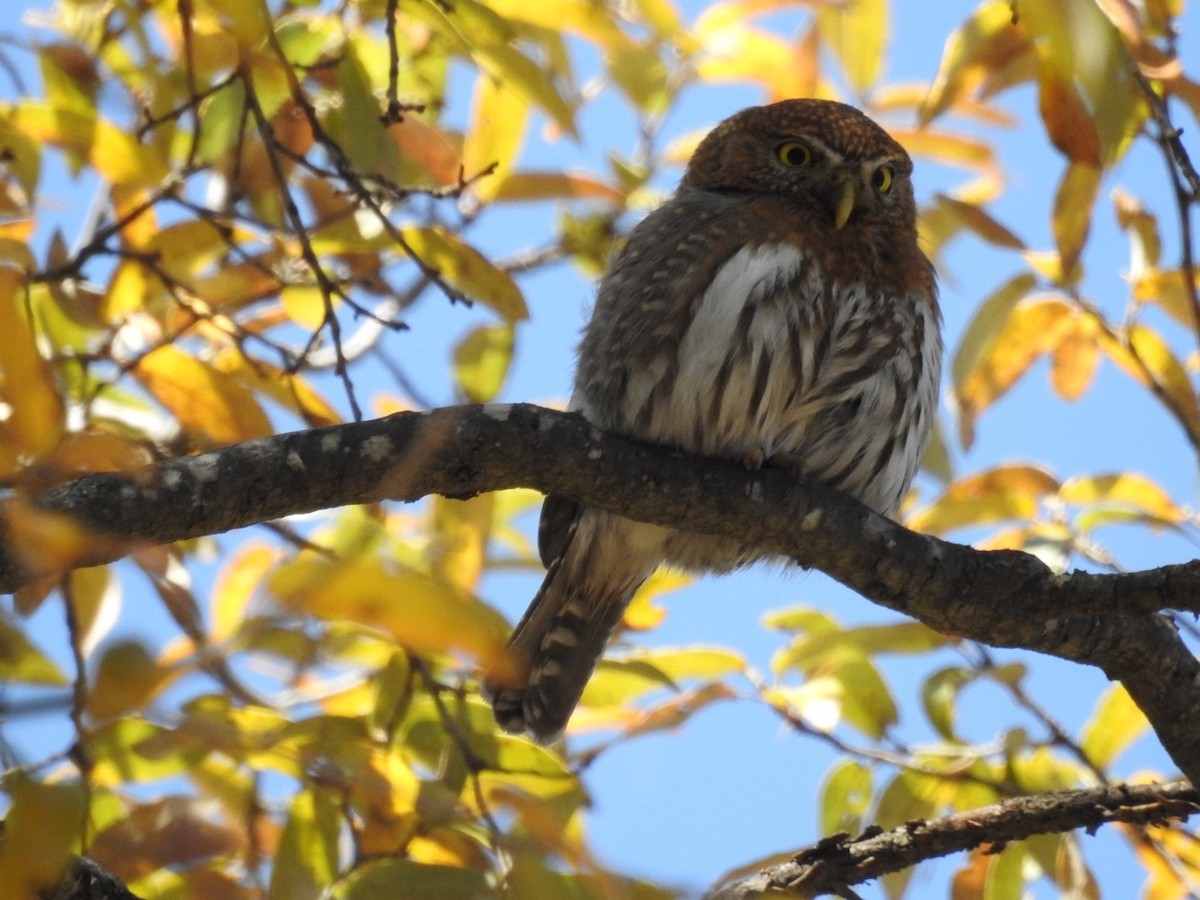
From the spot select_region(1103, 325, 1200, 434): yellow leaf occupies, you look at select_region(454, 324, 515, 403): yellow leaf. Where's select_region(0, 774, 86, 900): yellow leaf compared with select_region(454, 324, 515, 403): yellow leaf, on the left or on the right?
left

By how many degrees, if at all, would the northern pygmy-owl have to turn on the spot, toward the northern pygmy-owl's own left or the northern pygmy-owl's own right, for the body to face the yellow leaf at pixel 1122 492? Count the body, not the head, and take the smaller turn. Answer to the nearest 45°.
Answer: approximately 45° to the northern pygmy-owl's own left

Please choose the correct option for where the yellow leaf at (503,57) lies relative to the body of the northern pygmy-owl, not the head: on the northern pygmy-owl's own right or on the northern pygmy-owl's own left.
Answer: on the northern pygmy-owl's own right

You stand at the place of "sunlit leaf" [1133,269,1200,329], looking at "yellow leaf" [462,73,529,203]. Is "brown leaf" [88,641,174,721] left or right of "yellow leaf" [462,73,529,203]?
left

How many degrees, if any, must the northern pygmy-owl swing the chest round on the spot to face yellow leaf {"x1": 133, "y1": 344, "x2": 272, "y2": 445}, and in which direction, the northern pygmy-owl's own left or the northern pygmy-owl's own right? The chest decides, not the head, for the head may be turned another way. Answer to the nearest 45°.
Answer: approximately 90° to the northern pygmy-owl's own right

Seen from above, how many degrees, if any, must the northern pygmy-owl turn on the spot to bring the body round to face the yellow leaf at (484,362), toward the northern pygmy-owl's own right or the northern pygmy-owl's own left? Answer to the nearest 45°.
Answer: approximately 90° to the northern pygmy-owl's own right

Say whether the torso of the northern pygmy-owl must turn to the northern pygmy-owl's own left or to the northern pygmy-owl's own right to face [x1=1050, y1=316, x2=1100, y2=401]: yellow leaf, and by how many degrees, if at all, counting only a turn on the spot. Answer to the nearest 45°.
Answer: approximately 45° to the northern pygmy-owl's own left

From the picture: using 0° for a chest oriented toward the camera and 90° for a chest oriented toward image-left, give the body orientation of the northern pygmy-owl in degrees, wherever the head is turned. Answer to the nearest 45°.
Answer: approximately 315°
